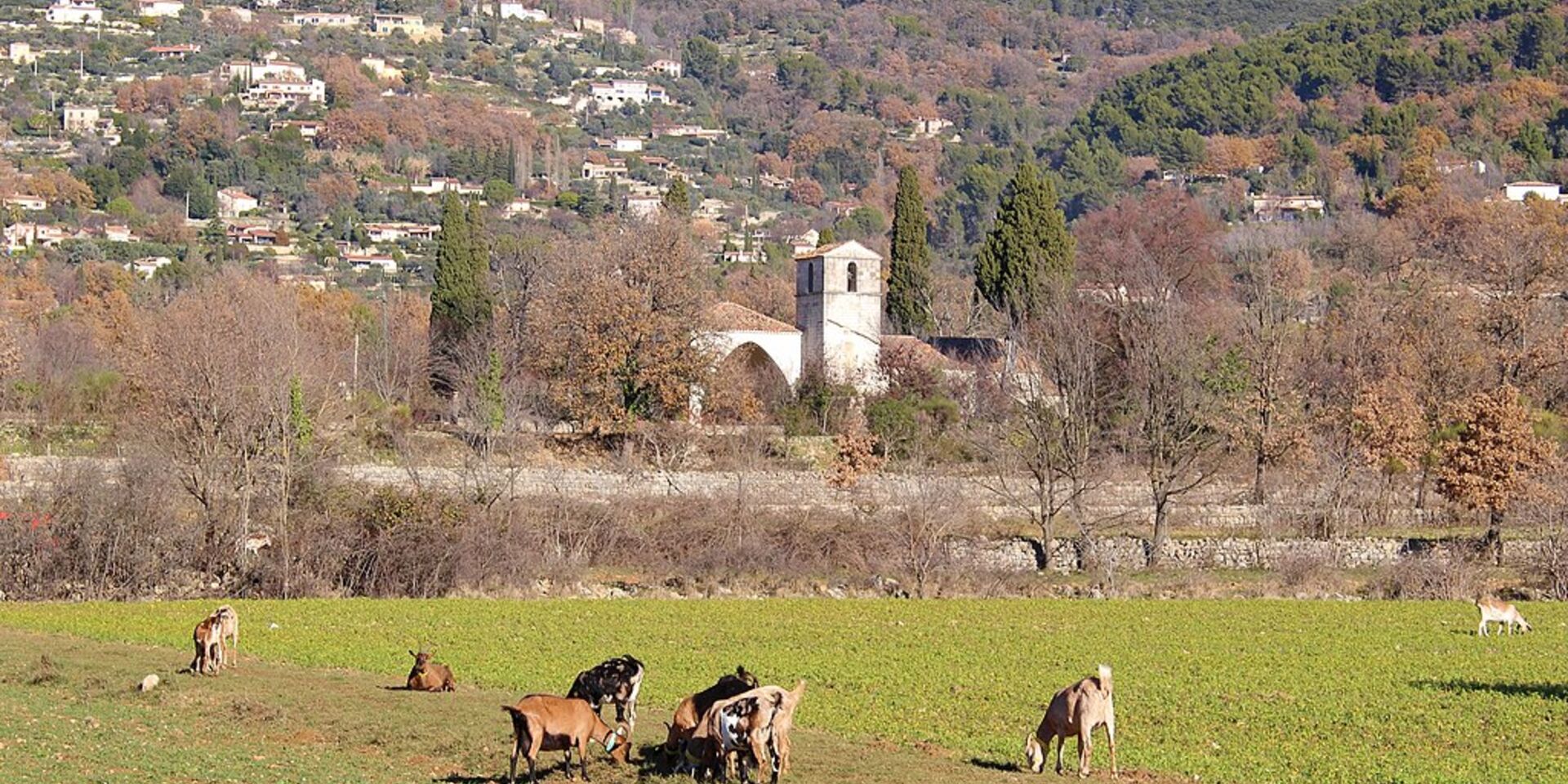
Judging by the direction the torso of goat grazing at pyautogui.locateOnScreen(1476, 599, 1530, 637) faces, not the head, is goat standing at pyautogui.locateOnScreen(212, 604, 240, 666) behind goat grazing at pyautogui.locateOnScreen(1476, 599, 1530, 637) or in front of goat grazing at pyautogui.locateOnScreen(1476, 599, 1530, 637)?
behind

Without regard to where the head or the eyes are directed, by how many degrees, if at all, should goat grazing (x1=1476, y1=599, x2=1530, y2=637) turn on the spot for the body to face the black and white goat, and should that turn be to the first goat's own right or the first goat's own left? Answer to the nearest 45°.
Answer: approximately 135° to the first goat's own right

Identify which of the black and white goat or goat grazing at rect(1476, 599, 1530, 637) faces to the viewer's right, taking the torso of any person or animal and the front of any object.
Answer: the goat grazing

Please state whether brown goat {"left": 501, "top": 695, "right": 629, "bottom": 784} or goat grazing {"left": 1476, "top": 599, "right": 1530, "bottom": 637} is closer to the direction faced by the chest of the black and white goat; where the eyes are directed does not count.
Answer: the brown goat

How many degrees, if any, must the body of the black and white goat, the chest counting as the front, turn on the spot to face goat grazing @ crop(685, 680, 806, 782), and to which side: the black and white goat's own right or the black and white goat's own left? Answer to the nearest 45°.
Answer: approximately 135° to the black and white goat's own left

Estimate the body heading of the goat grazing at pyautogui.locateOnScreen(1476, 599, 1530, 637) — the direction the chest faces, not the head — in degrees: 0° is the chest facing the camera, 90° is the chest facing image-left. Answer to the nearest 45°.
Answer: approximately 270°

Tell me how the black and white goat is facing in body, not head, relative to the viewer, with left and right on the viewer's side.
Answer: facing to the left of the viewer

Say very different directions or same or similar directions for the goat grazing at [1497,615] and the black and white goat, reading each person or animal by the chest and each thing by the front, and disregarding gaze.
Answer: very different directions
